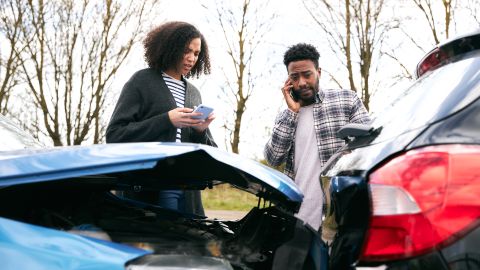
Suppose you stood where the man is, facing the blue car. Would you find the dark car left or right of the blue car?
left

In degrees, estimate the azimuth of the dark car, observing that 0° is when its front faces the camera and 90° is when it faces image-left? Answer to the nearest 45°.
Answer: approximately 225°

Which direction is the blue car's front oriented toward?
to the viewer's right

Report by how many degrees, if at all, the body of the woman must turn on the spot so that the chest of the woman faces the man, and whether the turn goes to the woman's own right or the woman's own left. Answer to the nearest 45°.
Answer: approximately 45° to the woman's own left

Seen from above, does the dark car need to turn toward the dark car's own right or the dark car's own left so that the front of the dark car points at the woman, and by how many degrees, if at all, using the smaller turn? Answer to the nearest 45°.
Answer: approximately 90° to the dark car's own left
